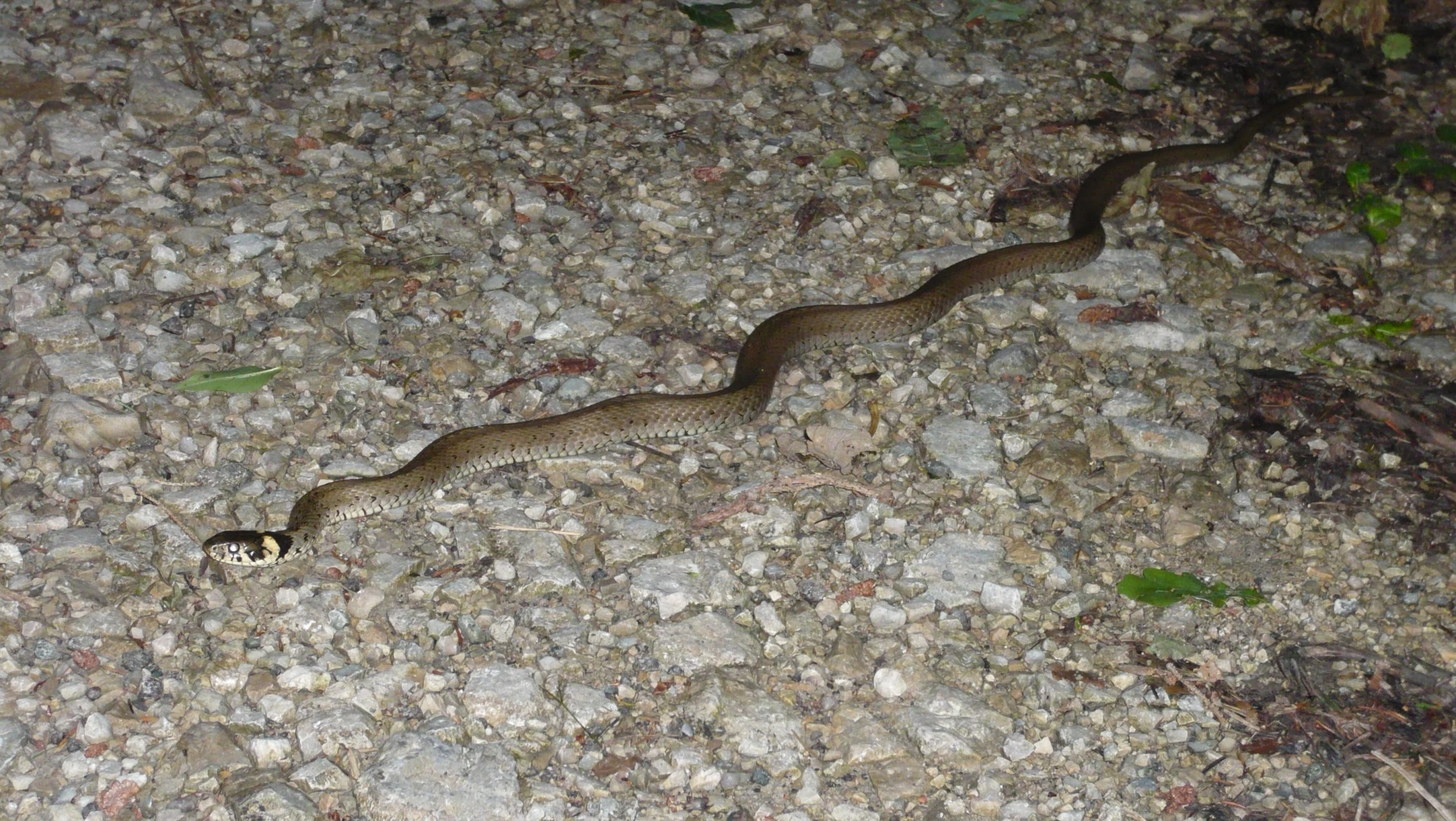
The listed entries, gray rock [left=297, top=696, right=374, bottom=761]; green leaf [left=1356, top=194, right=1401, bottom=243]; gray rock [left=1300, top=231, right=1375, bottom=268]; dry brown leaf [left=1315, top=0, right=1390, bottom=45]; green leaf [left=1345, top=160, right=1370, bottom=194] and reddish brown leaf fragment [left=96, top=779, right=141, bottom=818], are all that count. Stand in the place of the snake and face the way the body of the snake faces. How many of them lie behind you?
4

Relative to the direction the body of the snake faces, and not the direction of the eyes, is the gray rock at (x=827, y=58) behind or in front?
behind

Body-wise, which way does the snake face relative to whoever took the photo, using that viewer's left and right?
facing the viewer and to the left of the viewer

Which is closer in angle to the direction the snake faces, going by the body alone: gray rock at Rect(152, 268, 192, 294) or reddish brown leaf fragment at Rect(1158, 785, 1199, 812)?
the gray rock

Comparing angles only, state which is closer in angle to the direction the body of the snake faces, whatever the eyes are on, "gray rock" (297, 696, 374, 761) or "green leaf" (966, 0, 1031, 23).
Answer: the gray rock

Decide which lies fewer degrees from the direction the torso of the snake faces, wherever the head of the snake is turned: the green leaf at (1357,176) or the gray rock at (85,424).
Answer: the gray rock

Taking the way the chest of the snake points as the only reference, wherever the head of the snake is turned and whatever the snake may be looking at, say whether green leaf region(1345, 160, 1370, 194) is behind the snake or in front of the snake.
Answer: behind

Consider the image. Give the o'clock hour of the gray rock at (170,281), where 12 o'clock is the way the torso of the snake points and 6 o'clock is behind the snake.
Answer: The gray rock is roughly at 2 o'clock from the snake.

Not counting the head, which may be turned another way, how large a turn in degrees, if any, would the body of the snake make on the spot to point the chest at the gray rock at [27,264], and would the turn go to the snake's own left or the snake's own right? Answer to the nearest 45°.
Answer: approximately 45° to the snake's own right

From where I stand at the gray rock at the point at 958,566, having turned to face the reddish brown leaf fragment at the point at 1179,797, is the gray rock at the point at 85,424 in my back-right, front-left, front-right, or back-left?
back-right

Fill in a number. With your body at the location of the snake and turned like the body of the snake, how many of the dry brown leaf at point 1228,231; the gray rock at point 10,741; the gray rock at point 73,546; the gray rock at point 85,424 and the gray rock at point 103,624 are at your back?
1

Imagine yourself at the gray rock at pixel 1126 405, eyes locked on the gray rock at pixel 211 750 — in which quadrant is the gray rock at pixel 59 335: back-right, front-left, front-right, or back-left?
front-right

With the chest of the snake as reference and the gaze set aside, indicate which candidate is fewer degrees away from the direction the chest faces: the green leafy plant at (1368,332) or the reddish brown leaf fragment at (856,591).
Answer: the reddish brown leaf fragment

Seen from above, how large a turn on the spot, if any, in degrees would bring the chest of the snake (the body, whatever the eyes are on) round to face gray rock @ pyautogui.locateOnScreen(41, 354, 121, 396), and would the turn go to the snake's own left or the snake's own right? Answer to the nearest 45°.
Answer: approximately 45° to the snake's own right

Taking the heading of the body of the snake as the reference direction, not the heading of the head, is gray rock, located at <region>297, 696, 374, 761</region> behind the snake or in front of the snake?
in front

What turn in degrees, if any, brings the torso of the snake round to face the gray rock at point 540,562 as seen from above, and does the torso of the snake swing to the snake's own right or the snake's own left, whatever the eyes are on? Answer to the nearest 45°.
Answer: approximately 45° to the snake's own left

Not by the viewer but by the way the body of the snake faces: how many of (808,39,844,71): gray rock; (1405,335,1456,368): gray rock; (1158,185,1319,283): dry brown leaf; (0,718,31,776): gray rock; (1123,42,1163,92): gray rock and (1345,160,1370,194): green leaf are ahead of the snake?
1

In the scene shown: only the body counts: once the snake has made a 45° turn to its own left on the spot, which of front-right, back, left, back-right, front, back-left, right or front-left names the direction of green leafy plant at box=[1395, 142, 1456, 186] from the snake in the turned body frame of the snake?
back-left

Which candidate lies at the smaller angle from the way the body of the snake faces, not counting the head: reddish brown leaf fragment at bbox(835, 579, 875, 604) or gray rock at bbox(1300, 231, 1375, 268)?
the reddish brown leaf fragment
